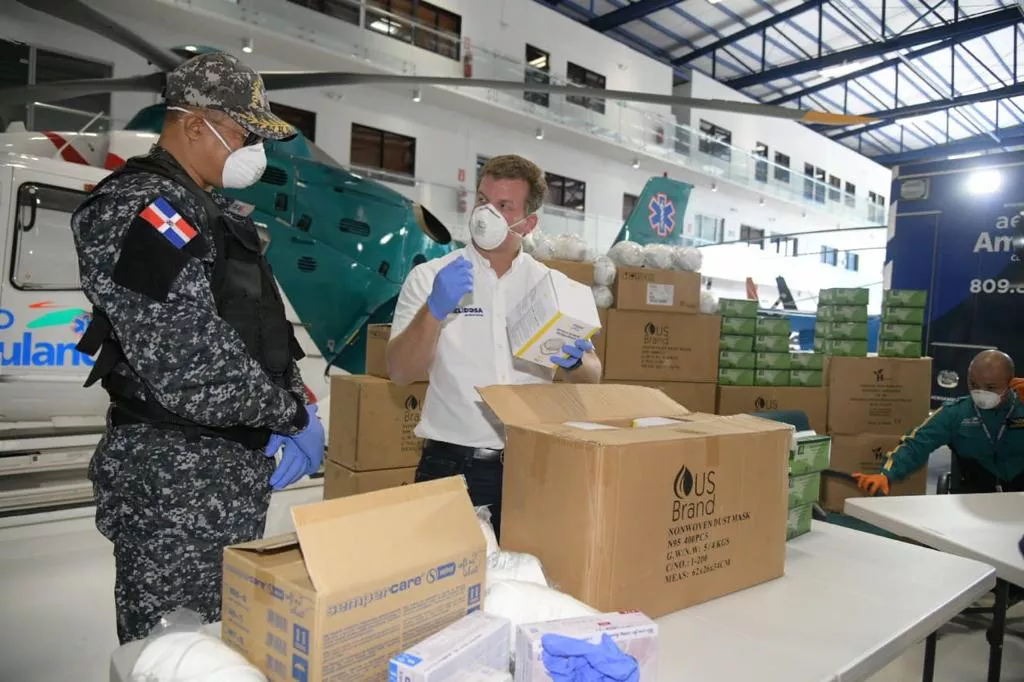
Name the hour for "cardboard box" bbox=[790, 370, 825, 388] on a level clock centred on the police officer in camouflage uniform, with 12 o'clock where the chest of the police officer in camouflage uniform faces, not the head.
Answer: The cardboard box is roughly at 11 o'clock from the police officer in camouflage uniform.

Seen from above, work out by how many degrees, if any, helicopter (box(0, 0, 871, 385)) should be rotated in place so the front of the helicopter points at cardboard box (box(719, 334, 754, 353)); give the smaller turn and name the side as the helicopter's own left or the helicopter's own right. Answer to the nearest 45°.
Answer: approximately 135° to the helicopter's own left

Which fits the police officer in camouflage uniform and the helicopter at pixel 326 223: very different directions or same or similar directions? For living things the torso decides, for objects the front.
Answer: very different directions

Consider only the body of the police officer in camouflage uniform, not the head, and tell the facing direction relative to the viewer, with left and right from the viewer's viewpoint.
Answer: facing to the right of the viewer

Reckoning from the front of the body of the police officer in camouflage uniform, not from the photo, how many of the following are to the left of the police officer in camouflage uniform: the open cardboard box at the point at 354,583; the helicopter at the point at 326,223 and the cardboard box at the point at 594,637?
1

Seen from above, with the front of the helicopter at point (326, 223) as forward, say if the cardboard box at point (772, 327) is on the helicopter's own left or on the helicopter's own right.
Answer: on the helicopter's own left

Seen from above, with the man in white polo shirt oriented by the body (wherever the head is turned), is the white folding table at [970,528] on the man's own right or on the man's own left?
on the man's own left

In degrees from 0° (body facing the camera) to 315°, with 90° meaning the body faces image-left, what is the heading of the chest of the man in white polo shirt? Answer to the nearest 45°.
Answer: approximately 0°

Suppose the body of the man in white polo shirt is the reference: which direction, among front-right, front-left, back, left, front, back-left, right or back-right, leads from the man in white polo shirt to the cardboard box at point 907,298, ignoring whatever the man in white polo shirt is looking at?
back-left

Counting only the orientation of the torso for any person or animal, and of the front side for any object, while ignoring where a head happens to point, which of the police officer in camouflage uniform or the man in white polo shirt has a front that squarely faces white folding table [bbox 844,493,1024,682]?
the police officer in camouflage uniform

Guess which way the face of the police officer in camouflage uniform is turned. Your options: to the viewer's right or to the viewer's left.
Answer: to the viewer's right
